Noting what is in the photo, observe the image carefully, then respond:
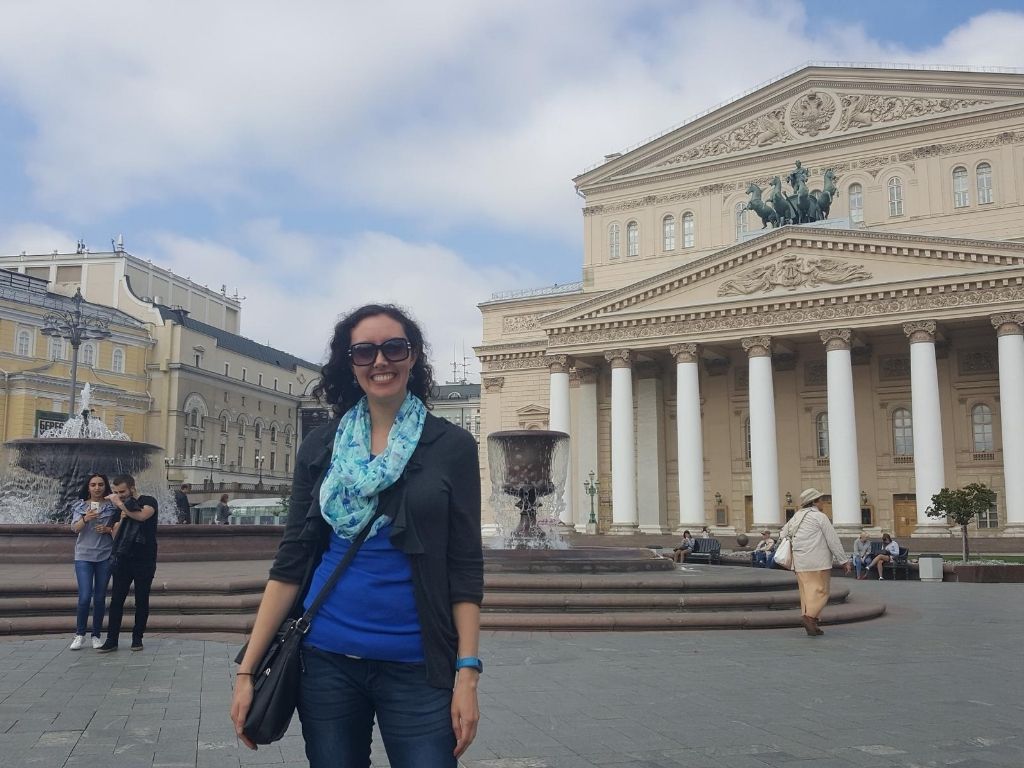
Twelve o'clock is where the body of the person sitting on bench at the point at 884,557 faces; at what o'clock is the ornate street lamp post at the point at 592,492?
The ornate street lamp post is roughly at 3 o'clock from the person sitting on bench.

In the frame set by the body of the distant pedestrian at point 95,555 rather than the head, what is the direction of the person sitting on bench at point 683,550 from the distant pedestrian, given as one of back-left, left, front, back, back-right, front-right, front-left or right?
back-left

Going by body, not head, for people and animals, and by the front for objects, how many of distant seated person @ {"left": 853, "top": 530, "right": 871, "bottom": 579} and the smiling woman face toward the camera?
2

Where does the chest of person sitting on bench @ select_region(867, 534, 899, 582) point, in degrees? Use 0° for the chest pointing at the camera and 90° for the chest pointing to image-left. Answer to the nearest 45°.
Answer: approximately 45°

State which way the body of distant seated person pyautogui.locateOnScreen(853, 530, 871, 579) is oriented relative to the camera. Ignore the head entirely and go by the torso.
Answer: toward the camera

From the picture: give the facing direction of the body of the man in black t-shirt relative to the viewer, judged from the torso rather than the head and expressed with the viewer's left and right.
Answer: facing the viewer and to the left of the viewer

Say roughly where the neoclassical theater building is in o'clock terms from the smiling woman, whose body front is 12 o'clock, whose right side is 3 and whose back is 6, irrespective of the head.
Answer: The neoclassical theater building is roughly at 7 o'clock from the smiling woman.

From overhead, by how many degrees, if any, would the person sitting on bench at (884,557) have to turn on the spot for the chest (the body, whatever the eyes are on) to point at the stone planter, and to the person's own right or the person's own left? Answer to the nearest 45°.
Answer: approximately 135° to the person's own left

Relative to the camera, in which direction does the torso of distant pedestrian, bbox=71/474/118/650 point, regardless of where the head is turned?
toward the camera

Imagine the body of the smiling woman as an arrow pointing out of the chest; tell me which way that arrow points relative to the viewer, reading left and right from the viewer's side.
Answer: facing the viewer

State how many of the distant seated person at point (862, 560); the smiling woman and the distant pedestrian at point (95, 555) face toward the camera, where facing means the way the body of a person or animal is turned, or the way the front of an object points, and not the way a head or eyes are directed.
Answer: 3

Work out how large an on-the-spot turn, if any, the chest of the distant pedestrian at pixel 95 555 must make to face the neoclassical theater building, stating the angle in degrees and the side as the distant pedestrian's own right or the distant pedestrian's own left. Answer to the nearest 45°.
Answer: approximately 135° to the distant pedestrian's own left

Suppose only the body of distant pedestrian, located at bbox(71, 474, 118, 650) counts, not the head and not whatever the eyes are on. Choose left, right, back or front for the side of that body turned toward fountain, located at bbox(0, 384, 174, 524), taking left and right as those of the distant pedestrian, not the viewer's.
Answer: back

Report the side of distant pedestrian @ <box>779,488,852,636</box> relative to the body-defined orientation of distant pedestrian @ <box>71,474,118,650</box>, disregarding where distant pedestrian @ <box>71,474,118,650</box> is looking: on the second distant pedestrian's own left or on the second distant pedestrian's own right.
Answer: on the second distant pedestrian's own left

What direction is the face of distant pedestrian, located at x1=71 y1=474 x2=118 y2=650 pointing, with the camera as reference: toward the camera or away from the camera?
toward the camera

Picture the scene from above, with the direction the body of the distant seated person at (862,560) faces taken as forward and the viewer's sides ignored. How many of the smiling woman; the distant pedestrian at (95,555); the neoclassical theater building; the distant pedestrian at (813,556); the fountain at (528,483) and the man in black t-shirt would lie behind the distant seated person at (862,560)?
1

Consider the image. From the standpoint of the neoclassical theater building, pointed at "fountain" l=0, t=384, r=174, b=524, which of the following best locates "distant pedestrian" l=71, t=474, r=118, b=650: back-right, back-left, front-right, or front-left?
front-left
